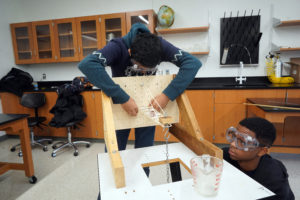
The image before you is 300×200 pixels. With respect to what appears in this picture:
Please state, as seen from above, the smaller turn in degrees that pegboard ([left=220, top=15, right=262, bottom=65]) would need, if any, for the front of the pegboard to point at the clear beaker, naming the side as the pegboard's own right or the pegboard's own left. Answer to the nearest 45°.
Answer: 0° — it already faces it

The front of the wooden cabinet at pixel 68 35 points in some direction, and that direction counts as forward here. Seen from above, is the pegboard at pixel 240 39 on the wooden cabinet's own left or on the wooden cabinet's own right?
on the wooden cabinet's own left

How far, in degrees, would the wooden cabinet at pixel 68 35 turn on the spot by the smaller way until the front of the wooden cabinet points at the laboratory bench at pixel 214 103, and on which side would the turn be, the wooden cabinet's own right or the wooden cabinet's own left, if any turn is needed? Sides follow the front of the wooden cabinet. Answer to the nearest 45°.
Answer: approximately 45° to the wooden cabinet's own left

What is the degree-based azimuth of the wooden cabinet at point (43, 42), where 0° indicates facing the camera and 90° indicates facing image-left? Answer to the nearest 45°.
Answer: approximately 0°

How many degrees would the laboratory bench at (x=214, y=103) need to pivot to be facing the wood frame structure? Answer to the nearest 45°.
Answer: approximately 45° to its right

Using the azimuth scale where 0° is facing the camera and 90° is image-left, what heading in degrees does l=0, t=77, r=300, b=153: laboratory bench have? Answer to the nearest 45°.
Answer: approximately 0°
